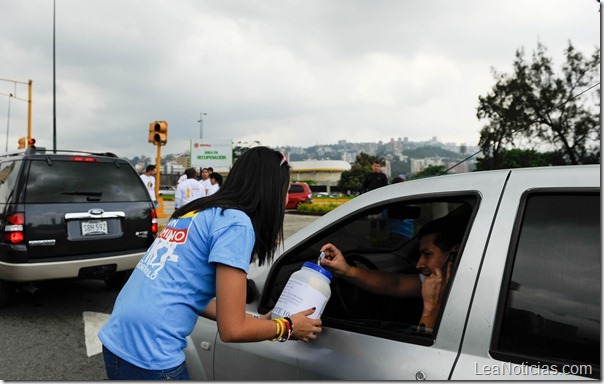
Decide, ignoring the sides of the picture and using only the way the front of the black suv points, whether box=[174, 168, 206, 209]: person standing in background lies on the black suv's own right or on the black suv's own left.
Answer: on the black suv's own right

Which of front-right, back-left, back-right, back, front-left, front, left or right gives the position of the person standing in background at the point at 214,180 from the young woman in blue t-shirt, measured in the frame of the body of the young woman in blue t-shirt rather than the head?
front-left

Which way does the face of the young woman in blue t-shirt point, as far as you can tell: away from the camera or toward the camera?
away from the camera

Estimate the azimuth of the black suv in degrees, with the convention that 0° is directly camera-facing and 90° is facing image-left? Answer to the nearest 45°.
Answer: approximately 135°

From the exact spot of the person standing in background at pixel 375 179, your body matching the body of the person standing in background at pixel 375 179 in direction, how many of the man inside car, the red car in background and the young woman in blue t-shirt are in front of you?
2

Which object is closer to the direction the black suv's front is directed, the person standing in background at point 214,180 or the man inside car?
the person standing in background

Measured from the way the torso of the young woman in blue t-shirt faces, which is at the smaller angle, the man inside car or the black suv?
the man inside car

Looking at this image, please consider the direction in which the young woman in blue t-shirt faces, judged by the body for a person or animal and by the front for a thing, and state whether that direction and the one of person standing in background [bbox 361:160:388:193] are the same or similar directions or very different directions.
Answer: very different directions

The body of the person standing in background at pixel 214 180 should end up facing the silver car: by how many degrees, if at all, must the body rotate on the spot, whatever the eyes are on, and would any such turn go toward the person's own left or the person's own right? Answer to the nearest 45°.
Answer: approximately 90° to the person's own left

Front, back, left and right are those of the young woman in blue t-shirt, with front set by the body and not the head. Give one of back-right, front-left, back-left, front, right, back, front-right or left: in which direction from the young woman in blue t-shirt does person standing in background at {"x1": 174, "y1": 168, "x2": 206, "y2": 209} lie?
front-left

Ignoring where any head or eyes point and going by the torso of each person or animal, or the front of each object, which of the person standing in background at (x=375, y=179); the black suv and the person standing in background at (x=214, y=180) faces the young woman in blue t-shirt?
the person standing in background at (x=375, y=179)
